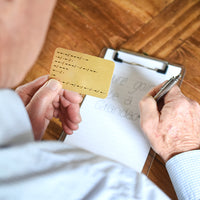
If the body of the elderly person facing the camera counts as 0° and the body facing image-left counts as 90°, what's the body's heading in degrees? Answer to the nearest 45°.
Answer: approximately 225°
